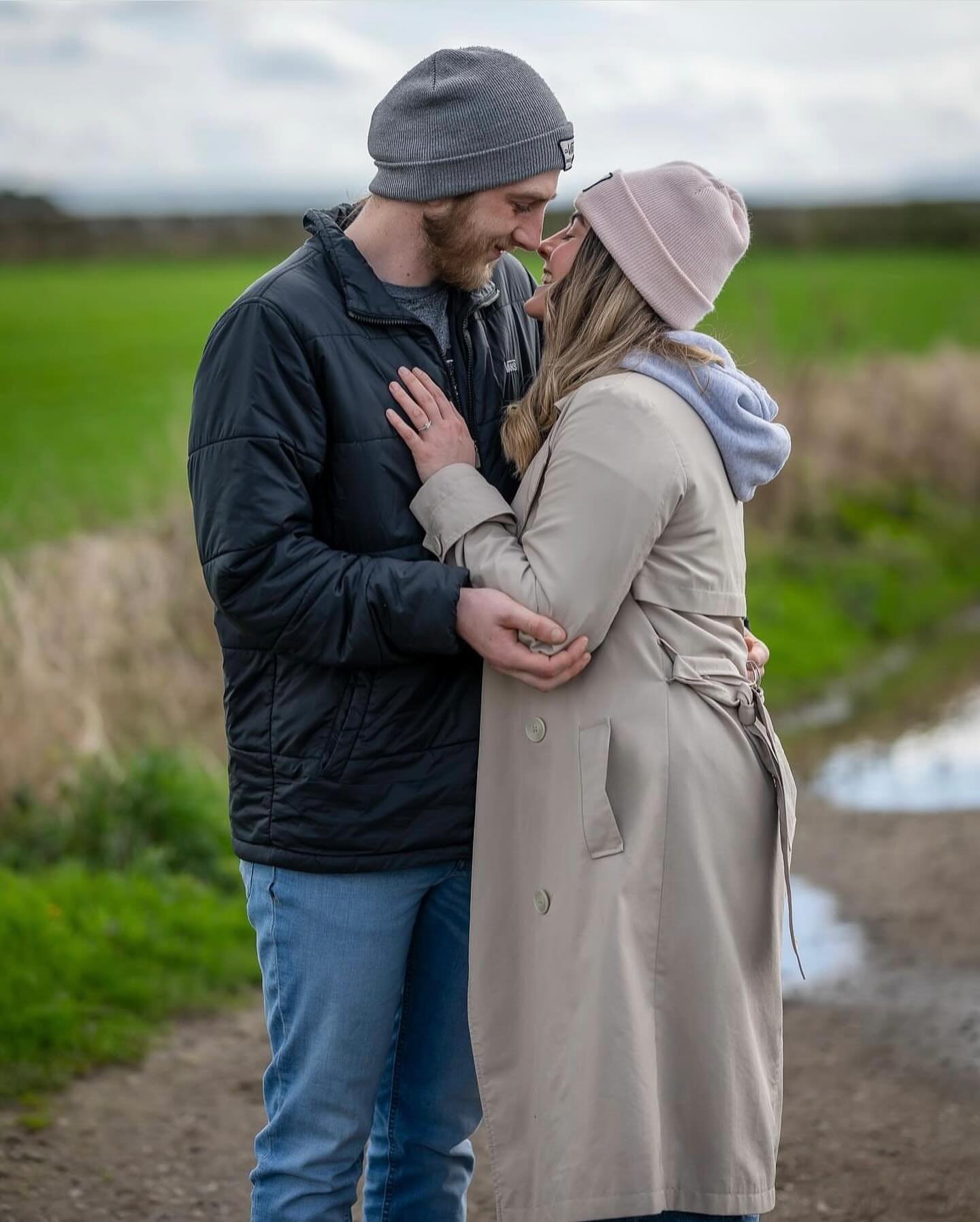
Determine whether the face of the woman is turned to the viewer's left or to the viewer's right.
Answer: to the viewer's left

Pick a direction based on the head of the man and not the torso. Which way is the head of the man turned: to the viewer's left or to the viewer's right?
to the viewer's right

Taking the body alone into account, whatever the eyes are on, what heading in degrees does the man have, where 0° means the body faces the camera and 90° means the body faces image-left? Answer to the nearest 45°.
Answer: approximately 315°

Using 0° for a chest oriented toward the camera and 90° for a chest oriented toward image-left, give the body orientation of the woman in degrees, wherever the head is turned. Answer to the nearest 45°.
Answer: approximately 90°

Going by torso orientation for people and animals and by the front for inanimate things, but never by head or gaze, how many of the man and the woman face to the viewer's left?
1
